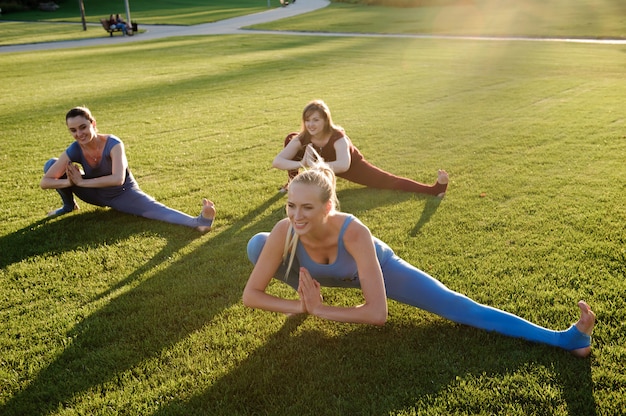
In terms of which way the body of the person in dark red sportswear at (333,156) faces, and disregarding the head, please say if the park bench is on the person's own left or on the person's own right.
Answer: on the person's own right

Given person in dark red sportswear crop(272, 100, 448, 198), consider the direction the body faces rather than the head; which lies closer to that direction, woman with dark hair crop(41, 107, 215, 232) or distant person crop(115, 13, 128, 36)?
the woman with dark hair

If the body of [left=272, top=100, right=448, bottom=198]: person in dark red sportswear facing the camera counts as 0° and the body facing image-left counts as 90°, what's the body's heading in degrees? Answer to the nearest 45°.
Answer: approximately 45°

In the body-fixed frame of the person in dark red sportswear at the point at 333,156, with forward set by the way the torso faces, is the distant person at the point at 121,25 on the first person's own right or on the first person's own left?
on the first person's own right

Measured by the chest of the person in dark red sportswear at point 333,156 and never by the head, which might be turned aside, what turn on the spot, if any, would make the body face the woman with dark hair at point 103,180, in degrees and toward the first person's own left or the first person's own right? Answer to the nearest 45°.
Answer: approximately 45° to the first person's own right

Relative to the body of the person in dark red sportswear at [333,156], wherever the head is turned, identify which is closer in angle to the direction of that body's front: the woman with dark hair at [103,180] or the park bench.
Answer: the woman with dark hair
